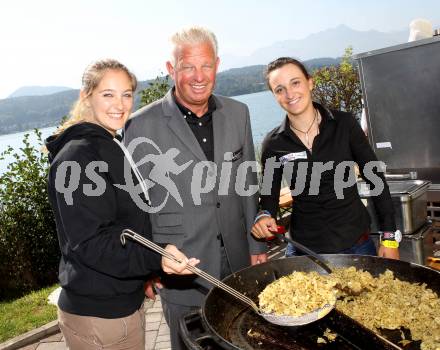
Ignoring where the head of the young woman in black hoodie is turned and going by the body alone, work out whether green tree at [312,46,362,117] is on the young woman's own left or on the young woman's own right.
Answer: on the young woman's own left

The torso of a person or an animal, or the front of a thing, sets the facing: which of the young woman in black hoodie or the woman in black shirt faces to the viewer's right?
the young woman in black hoodie

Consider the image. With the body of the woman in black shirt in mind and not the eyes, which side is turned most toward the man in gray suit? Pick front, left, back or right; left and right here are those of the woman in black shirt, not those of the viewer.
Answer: right

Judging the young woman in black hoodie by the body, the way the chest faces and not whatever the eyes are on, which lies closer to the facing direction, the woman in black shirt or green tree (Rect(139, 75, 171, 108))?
the woman in black shirt

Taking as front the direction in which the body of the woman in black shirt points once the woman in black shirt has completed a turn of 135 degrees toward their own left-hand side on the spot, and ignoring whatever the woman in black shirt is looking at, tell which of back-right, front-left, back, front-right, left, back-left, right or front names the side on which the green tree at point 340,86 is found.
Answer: front-left

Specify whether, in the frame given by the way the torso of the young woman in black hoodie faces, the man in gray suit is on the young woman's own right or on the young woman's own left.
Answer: on the young woman's own left

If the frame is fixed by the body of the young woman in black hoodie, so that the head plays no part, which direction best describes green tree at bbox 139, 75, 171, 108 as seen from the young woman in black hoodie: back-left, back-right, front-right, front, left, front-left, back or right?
left

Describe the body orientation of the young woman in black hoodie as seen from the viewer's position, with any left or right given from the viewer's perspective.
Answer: facing to the right of the viewer

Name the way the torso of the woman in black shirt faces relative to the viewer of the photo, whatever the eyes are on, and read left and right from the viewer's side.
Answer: facing the viewer
